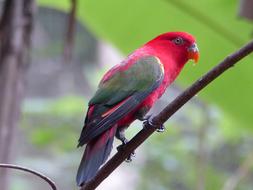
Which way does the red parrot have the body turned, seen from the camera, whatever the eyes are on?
to the viewer's right
